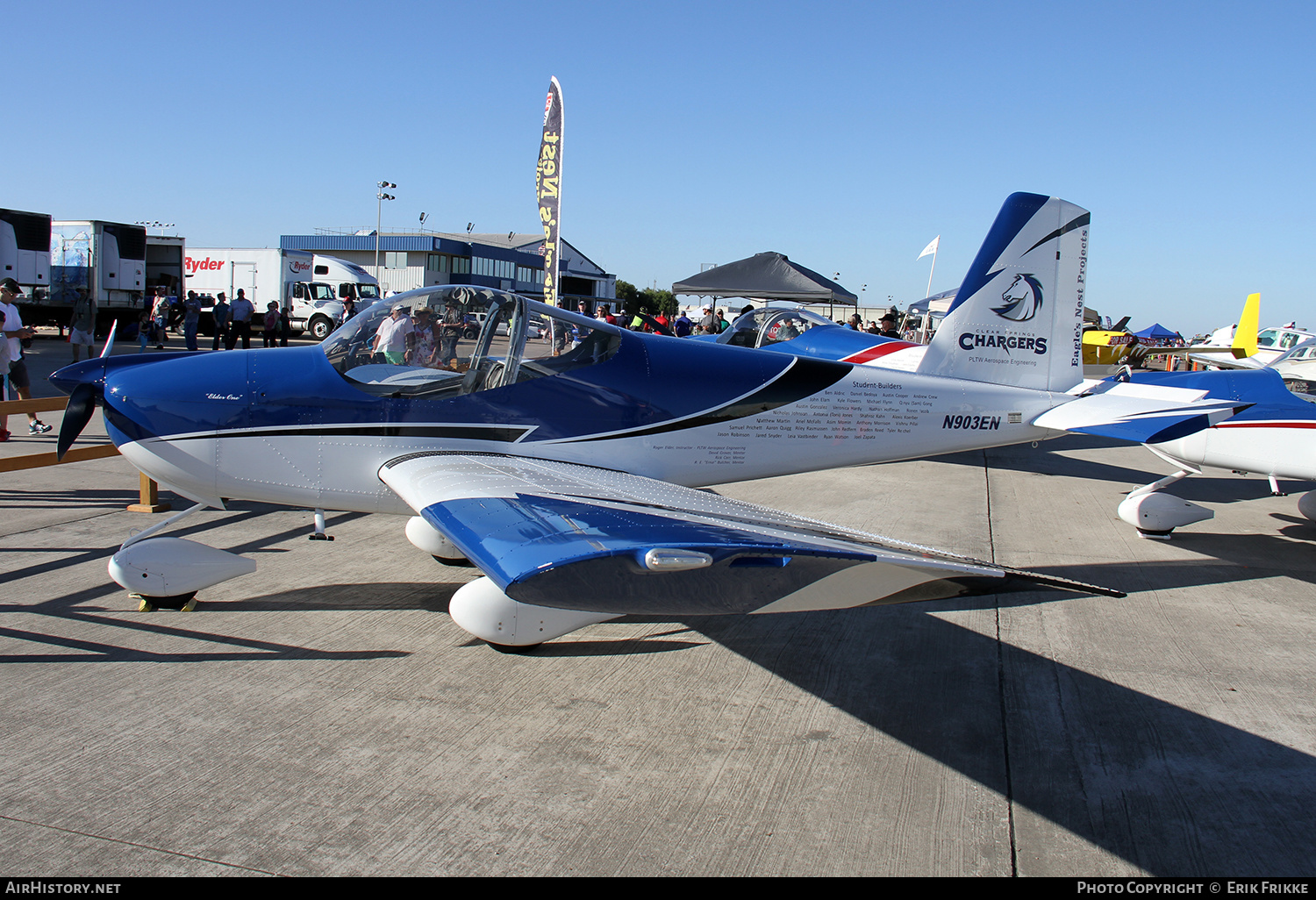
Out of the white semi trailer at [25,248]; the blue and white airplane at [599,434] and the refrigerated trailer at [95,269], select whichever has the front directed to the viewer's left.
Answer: the blue and white airplane

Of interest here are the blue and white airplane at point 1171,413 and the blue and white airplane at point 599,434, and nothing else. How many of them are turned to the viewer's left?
2

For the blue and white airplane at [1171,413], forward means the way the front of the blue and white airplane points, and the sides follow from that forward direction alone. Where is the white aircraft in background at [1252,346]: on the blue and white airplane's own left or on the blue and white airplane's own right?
on the blue and white airplane's own right

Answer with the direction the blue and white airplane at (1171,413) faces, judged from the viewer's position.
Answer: facing to the left of the viewer

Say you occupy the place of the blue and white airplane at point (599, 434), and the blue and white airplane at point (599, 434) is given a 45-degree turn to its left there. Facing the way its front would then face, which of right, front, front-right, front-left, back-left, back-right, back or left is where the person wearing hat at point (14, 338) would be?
right

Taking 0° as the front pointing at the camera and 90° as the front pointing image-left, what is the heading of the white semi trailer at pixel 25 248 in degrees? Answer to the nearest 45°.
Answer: approximately 315°

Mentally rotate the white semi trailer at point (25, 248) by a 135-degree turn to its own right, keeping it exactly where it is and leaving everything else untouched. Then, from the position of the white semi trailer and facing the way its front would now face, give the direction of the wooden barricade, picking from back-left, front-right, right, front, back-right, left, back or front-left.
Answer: left

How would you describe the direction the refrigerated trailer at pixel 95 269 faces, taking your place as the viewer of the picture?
facing the viewer and to the right of the viewer

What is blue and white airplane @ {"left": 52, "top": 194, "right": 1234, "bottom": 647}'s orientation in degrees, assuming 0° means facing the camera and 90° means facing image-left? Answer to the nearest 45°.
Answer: approximately 90°
